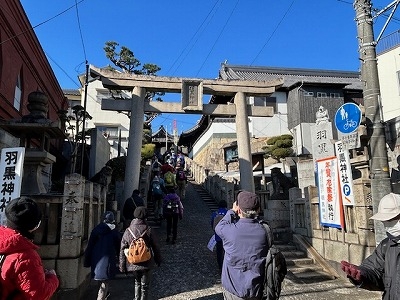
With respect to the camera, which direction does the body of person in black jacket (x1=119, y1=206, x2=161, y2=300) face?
away from the camera

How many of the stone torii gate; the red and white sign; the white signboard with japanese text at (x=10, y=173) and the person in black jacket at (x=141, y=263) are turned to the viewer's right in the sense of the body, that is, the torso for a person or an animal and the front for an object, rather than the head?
0

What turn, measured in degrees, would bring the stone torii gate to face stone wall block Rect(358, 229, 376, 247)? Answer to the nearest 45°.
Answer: approximately 45° to its left

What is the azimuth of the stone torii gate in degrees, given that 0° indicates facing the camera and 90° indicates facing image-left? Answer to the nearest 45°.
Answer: approximately 0°

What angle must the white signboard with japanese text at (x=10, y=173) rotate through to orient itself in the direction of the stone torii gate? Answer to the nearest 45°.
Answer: approximately 135° to its left

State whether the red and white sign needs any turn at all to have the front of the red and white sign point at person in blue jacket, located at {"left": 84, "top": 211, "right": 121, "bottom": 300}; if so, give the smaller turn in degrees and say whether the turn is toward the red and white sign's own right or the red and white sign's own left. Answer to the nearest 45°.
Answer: approximately 45° to the red and white sign's own right

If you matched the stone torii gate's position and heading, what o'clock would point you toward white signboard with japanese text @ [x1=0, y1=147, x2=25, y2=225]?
The white signboard with japanese text is roughly at 1 o'clock from the stone torii gate.

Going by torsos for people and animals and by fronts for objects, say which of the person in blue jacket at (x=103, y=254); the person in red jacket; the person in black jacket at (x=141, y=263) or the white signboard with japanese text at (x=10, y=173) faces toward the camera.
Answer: the white signboard with japanese text

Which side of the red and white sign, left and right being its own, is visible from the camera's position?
front

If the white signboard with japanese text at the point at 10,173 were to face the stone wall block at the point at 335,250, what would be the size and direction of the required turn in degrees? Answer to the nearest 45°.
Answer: approximately 90° to its left

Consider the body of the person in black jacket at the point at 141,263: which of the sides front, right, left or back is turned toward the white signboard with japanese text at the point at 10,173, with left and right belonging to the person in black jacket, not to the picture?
left

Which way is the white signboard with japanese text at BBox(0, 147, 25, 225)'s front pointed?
toward the camera
